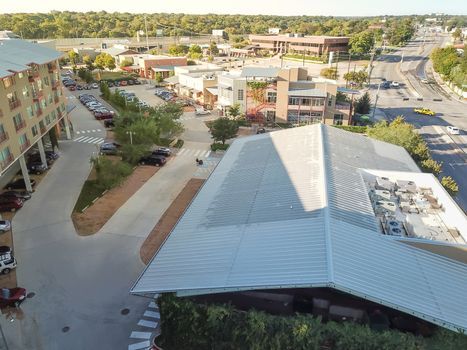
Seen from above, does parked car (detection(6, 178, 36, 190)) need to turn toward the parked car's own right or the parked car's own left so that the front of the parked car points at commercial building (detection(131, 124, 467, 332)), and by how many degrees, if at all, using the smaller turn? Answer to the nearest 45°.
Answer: approximately 135° to the parked car's own left

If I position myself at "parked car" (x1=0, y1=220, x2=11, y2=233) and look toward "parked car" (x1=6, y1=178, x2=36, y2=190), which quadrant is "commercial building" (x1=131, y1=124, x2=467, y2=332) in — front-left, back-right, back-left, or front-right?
back-right

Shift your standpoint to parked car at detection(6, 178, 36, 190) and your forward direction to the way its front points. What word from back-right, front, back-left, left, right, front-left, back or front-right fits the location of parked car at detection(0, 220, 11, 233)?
left

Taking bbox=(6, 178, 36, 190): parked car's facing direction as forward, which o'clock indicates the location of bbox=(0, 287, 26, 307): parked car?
bbox=(0, 287, 26, 307): parked car is roughly at 9 o'clock from bbox=(6, 178, 36, 190): parked car.

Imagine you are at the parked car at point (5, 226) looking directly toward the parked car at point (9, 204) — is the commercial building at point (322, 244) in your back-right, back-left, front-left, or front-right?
back-right

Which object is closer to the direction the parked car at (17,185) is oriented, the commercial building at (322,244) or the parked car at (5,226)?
the parked car

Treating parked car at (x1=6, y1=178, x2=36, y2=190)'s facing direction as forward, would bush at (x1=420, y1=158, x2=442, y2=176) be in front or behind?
behind

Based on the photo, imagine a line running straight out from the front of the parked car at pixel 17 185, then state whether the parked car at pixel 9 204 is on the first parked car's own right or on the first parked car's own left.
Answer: on the first parked car's own left

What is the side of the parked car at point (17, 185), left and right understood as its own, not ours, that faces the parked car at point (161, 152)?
back

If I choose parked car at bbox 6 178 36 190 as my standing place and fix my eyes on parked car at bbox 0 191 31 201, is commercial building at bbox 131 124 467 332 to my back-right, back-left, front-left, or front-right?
front-left

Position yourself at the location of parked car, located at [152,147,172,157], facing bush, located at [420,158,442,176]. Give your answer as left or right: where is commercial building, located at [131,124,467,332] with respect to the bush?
right

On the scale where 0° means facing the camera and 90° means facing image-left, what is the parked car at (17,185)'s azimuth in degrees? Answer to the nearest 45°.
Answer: approximately 90°

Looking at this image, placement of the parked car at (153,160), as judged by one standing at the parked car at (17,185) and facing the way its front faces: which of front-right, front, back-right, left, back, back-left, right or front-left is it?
back

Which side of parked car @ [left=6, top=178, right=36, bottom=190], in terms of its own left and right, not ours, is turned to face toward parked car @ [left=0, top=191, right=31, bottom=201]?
left
